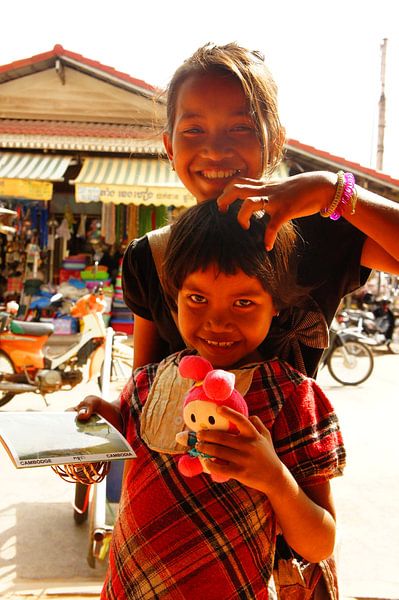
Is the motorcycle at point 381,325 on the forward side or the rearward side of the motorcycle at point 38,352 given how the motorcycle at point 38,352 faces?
on the forward side

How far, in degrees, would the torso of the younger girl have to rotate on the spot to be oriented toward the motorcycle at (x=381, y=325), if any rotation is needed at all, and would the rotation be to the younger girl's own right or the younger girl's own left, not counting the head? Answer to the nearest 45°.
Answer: approximately 180°

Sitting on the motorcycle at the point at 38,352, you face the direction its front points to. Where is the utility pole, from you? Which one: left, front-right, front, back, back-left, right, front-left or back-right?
front-left

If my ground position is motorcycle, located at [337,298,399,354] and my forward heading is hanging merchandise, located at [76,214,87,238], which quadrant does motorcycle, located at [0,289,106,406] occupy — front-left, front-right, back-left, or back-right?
front-left

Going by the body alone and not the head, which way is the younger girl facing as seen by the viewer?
toward the camera

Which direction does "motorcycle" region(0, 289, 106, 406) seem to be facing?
to the viewer's right

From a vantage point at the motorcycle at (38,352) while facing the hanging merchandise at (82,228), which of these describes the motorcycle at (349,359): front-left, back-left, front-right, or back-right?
front-right

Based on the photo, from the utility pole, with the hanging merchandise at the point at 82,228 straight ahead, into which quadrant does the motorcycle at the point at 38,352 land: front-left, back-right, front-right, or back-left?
front-left

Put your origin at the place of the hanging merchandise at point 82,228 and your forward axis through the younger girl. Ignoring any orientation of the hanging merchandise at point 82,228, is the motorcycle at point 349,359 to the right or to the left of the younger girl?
left

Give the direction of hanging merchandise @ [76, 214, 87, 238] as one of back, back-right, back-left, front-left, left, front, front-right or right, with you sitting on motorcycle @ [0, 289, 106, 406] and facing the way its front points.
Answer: left

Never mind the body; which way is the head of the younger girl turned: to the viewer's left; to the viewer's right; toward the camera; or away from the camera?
toward the camera

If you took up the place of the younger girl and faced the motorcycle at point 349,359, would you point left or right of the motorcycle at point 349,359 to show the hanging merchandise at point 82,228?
left

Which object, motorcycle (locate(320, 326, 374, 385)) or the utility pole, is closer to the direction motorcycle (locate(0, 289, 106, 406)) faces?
the motorcycle
